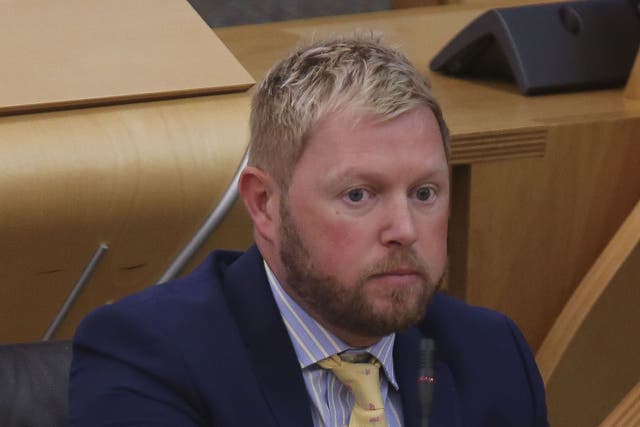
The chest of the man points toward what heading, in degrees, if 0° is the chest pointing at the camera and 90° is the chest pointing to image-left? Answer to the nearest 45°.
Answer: approximately 315°

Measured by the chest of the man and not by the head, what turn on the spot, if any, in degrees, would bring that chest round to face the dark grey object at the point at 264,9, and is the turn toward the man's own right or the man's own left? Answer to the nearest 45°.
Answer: approximately 135° to the man's own left

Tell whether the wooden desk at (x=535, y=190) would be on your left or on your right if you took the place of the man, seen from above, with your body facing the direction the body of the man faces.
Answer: on your left
